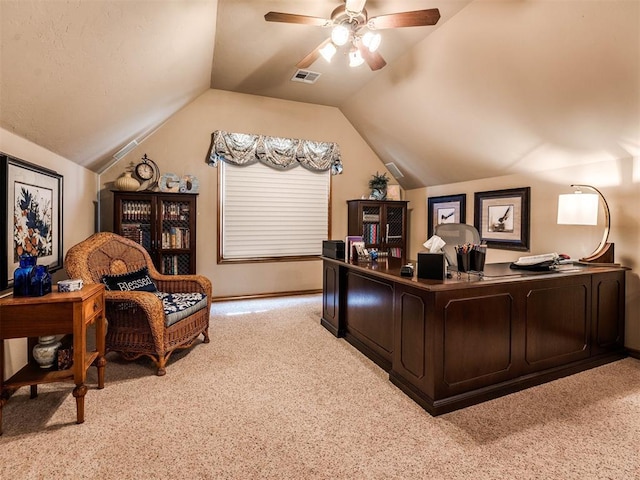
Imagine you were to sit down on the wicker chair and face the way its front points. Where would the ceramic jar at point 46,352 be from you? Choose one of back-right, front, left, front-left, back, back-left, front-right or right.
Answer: right

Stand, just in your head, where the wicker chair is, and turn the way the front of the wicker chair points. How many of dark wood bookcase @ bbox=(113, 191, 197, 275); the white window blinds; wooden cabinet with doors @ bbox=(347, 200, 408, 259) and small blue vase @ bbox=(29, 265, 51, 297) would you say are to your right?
1

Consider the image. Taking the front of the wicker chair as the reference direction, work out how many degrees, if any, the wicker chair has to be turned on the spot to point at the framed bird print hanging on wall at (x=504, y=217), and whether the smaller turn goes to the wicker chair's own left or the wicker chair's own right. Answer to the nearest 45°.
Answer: approximately 45° to the wicker chair's own left

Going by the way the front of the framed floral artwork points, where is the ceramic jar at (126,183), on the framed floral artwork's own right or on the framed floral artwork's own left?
on the framed floral artwork's own left

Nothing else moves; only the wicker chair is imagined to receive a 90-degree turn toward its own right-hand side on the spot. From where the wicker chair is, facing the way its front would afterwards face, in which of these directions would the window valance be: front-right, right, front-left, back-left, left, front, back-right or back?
back

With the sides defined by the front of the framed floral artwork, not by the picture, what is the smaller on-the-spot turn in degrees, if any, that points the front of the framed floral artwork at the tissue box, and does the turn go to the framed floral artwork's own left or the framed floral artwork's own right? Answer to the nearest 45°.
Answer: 0° — it already faces it

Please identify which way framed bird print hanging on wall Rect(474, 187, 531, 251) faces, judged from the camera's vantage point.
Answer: facing the viewer and to the left of the viewer

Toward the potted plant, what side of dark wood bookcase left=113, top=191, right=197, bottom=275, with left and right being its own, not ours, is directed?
left

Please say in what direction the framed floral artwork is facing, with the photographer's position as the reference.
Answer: facing the viewer and to the right of the viewer

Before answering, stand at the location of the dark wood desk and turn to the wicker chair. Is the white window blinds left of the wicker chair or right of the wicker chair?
right

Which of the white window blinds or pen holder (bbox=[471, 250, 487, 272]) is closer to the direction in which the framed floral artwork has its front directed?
the pen holder

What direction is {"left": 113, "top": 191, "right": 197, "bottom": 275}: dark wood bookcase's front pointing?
toward the camera
